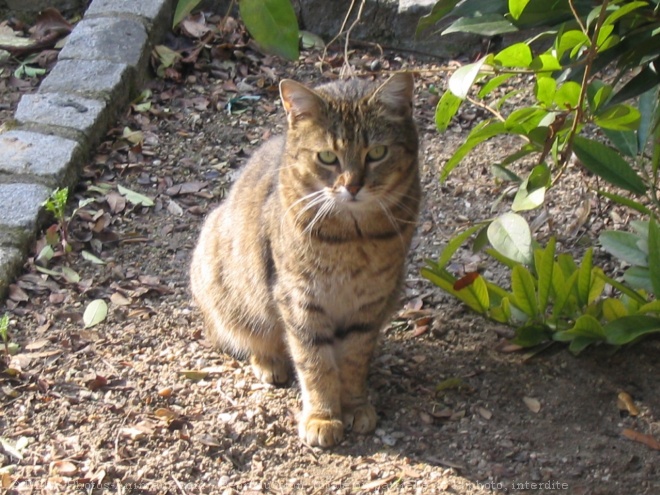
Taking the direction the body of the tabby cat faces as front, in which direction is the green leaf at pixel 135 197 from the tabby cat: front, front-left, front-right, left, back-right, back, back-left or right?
back

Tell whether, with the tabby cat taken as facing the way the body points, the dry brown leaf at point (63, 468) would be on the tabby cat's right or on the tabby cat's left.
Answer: on the tabby cat's right

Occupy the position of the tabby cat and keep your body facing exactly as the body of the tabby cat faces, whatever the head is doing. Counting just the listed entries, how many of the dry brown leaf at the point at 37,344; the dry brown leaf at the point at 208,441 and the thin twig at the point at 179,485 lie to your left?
0

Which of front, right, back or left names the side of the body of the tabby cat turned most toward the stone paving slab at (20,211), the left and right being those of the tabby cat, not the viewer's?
back

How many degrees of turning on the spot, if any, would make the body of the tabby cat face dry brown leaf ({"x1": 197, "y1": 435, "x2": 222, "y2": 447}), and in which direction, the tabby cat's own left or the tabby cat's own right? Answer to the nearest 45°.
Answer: approximately 90° to the tabby cat's own right

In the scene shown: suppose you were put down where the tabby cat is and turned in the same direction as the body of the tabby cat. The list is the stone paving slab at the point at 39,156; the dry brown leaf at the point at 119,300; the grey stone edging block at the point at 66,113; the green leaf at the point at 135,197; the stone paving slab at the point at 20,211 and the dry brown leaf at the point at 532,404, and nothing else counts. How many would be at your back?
5

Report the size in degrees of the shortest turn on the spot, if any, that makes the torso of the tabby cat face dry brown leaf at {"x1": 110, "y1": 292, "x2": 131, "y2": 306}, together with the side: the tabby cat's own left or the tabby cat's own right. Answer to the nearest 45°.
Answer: approximately 180°

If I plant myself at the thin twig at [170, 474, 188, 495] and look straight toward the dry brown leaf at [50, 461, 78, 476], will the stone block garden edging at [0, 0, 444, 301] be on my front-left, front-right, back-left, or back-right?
front-right

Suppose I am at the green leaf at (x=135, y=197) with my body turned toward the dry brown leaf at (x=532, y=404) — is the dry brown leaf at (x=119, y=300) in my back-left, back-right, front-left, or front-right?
front-right

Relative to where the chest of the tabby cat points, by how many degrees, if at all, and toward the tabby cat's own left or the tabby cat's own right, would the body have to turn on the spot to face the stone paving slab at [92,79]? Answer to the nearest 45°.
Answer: approximately 180°

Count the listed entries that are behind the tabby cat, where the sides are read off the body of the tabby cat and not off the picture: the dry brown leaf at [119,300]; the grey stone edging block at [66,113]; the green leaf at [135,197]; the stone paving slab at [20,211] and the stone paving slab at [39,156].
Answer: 5

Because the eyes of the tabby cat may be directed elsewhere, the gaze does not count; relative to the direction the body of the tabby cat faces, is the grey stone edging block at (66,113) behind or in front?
behind

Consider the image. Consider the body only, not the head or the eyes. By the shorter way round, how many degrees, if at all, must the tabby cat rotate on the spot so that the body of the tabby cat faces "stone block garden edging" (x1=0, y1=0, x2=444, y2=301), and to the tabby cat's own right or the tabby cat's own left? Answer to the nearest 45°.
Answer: approximately 180°

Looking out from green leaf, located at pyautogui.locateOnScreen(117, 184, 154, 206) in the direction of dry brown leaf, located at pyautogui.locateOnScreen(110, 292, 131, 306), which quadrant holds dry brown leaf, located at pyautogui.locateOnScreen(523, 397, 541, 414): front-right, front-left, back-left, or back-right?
front-left

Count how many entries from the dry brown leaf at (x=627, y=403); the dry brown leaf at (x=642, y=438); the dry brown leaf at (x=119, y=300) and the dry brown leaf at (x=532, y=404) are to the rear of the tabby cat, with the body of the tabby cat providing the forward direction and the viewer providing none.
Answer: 1

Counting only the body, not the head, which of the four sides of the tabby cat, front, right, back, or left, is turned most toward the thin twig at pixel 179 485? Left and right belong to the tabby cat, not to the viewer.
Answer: right

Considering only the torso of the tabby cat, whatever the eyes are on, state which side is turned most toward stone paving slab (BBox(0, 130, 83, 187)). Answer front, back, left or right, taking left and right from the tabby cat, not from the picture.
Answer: back

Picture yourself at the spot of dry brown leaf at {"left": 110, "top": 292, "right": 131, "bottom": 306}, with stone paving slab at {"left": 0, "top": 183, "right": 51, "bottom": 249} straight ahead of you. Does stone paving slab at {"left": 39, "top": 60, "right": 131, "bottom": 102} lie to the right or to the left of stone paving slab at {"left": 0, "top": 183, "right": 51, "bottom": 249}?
right

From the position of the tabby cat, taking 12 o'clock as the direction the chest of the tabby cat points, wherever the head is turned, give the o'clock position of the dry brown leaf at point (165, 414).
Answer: The dry brown leaf is roughly at 4 o'clock from the tabby cat.

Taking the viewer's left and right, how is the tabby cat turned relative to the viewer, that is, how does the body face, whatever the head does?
facing the viewer and to the right of the viewer
